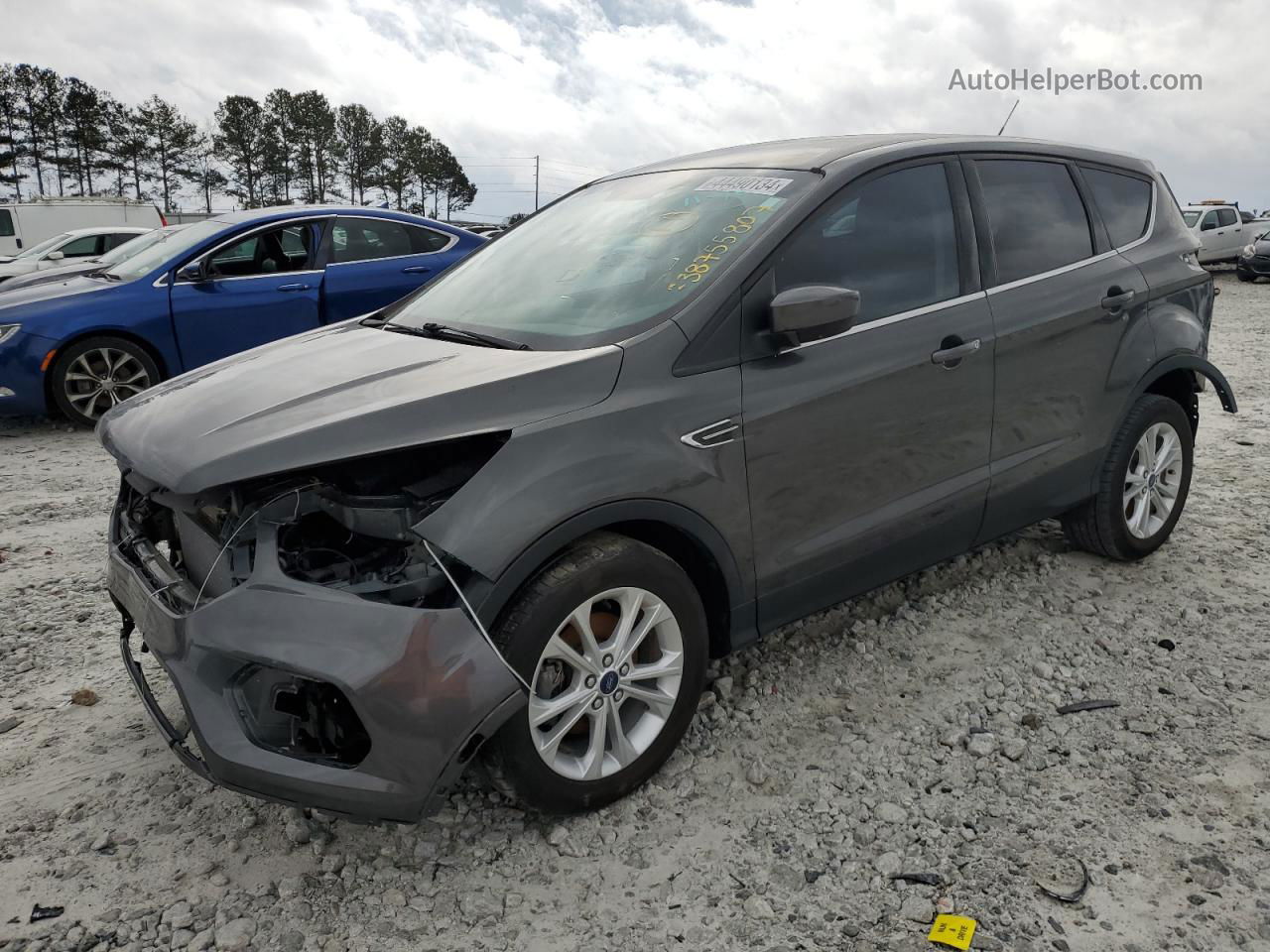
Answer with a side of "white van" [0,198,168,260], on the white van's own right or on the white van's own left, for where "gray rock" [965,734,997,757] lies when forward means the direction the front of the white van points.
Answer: on the white van's own left

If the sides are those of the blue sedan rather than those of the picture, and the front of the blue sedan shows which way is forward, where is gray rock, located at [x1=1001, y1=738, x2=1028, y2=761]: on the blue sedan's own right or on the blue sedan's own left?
on the blue sedan's own left

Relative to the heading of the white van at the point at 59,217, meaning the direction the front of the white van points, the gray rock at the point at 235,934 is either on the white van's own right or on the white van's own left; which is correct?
on the white van's own left

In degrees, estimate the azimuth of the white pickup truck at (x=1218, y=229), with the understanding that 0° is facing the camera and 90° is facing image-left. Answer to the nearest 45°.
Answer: approximately 45°

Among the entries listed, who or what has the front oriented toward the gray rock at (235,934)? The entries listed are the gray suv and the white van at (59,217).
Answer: the gray suv

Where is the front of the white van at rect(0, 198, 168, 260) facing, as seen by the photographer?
facing to the left of the viewer

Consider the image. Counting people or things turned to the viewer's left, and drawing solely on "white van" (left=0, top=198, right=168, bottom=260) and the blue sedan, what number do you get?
2

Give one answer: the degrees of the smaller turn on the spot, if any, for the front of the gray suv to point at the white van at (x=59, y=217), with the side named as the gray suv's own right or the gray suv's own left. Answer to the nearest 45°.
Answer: approximately 90° to the gray suv's own right

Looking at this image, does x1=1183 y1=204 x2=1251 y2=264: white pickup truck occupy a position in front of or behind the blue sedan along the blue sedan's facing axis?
behind

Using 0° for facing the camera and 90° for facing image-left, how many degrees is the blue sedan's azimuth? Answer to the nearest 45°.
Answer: approximately 90°
